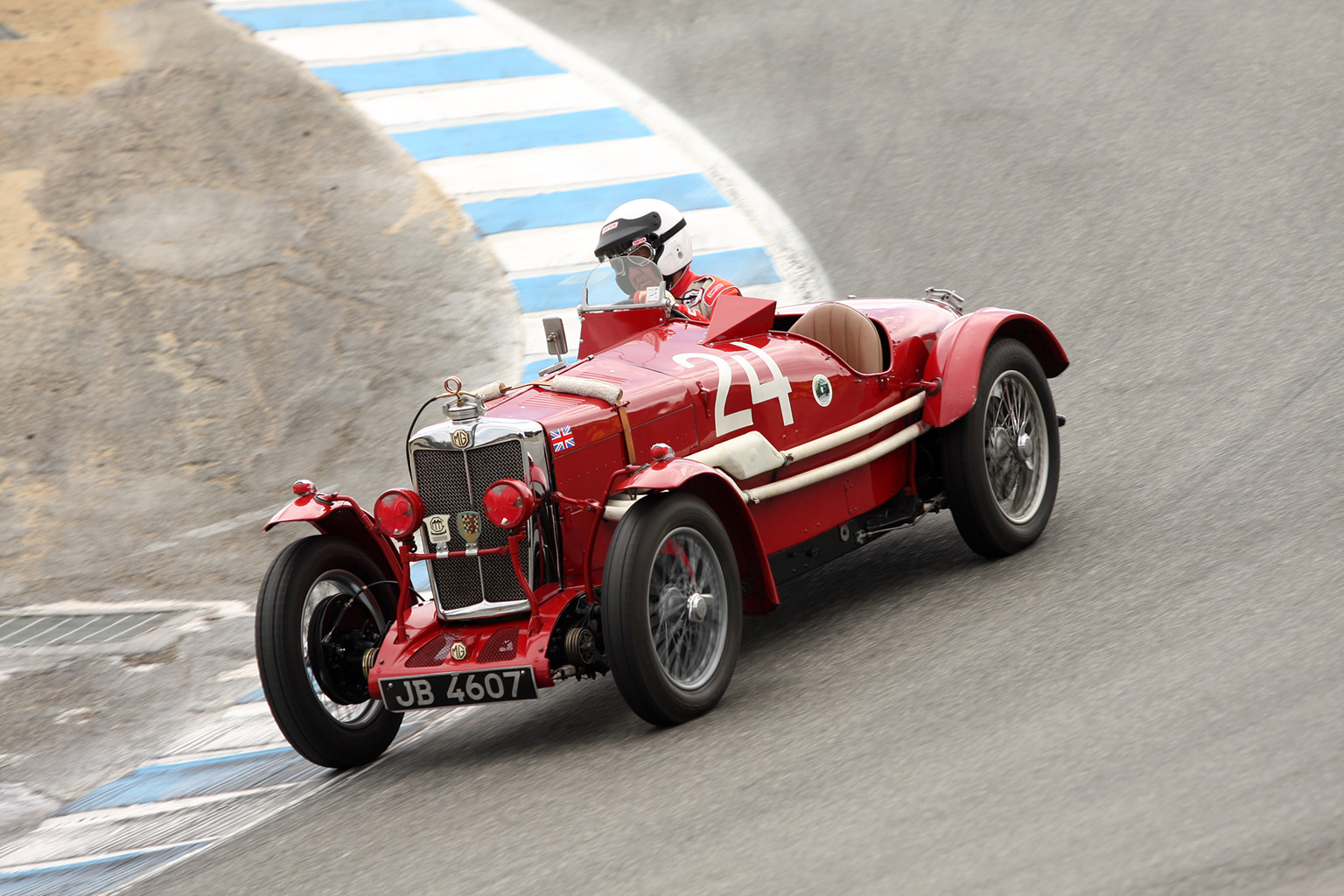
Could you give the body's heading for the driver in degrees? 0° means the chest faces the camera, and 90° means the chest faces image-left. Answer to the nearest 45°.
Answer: approximately 45°

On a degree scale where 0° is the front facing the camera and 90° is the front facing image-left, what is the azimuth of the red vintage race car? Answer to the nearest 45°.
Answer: approximately 45°
